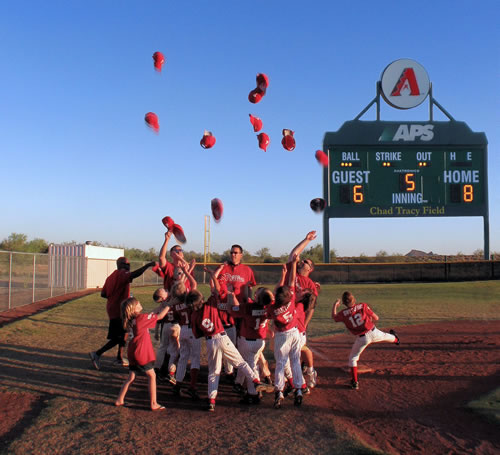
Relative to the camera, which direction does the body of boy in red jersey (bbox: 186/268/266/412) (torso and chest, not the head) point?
away from the camera

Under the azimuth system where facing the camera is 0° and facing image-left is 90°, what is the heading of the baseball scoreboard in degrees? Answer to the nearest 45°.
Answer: approximately 0°

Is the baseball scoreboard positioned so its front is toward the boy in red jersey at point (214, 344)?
yes

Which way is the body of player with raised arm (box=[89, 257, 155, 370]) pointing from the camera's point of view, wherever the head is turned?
to the viewer's right

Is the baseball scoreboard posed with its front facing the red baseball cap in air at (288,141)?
yes

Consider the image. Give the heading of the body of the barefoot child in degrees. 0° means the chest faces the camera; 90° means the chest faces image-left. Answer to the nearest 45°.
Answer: approximately 225°

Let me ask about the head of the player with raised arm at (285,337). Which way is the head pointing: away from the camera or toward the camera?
away from the camera

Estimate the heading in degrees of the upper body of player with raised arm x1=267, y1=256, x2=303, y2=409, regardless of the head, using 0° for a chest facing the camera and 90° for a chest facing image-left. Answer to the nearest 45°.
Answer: approximately 180°

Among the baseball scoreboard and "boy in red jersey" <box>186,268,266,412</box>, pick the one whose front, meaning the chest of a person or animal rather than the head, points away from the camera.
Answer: the boy in red jersey

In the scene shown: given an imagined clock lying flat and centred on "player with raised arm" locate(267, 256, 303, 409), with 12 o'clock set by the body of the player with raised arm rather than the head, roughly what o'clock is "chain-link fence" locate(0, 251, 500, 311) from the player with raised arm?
The chain-link fence is roughly at 12 o'clock from the player with raised arm.

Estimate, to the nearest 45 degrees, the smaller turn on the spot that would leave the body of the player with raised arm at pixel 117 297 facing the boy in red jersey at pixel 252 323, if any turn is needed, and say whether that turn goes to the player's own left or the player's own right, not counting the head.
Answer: approximately 45° to the player's own right

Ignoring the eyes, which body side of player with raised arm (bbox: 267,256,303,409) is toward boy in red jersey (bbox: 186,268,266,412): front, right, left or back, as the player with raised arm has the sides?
left
